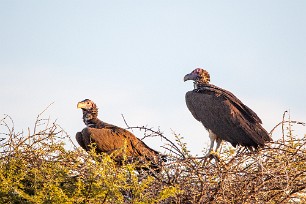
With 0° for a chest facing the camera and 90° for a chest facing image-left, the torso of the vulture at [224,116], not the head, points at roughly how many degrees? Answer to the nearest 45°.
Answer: approximately 90°

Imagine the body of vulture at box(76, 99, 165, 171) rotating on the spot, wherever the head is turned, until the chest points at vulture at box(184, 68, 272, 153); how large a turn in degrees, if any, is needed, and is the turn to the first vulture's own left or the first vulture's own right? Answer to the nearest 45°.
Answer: approximately 135° to the first vulture's own left

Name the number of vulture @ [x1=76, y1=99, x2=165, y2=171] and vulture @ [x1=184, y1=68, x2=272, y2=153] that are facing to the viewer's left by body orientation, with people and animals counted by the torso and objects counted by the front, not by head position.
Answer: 2

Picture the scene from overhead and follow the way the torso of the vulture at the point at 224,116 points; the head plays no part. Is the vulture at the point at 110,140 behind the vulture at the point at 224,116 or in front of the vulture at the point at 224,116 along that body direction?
in front

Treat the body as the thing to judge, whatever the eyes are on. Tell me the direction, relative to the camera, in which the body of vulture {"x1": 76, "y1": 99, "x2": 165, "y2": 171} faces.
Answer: to the viewer's left
